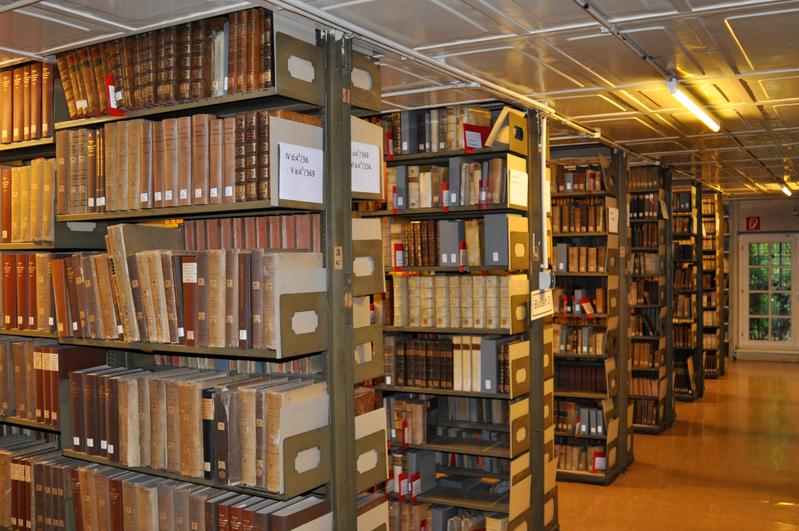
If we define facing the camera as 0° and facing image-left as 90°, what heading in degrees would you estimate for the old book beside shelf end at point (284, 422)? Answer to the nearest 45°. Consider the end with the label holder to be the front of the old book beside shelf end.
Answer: approximately 315°

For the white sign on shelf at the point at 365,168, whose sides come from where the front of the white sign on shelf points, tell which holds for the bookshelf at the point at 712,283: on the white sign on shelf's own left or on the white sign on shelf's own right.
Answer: on the white sign on shelf's own left

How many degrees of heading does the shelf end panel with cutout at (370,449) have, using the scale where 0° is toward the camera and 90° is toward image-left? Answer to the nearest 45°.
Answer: approximately 315°
